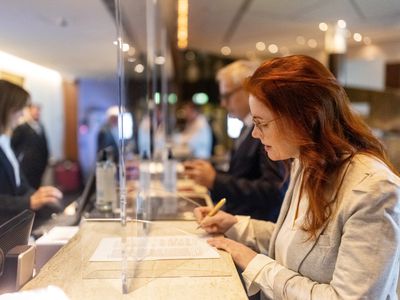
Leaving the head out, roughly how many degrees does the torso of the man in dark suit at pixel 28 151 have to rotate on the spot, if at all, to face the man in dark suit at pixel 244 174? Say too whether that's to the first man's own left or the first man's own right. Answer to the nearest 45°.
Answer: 0° — they already face them

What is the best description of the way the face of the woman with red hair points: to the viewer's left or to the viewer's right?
to the viewer's left

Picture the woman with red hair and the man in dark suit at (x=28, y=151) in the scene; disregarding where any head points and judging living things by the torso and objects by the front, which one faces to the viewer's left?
the woman with red hair

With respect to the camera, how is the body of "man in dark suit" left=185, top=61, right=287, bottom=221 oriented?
to the viewer's left

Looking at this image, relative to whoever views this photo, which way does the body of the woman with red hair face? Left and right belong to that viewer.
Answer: facing to the left of the viewer

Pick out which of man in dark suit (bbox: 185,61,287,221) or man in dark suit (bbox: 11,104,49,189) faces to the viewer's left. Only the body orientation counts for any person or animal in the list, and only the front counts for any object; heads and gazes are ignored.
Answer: man in dark suit (bbox: 185,61,287,221)

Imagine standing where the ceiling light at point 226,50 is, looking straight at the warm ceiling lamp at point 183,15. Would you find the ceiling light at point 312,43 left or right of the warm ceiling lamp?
left

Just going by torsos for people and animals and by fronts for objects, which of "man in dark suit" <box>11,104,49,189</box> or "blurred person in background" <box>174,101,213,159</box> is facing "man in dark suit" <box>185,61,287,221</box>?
"man in dark suit" <box>11,104,49,189</box>

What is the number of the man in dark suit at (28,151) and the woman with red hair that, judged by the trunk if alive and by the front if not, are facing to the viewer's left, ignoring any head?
1
